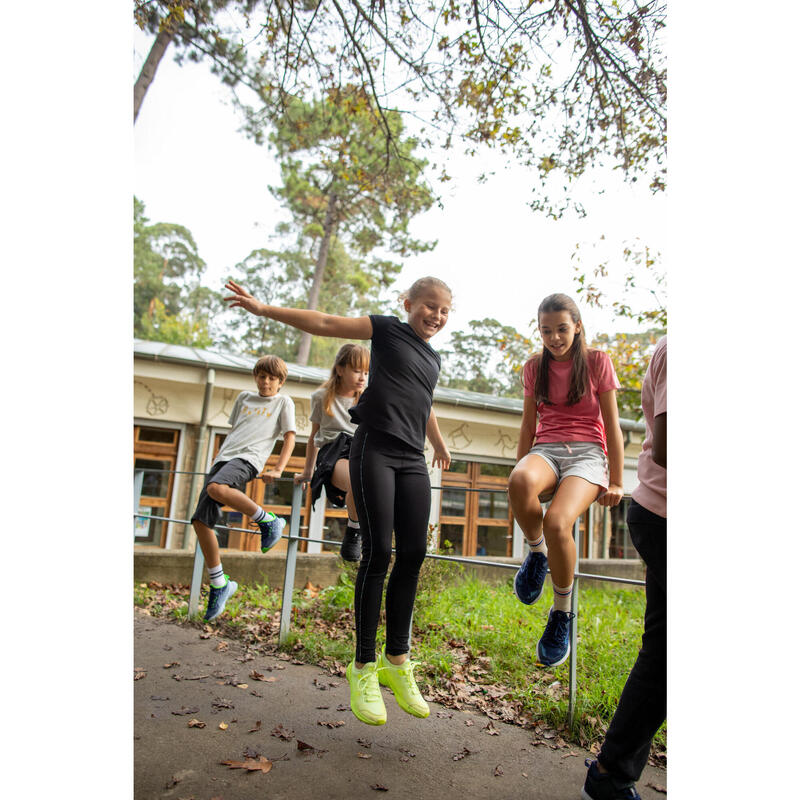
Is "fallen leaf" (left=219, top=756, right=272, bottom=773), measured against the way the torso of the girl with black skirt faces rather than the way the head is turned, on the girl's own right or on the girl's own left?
on the girl's own right

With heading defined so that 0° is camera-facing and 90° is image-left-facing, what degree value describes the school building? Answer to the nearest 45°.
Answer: approximately 315°

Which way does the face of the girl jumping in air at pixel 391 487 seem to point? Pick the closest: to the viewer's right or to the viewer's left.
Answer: to the viewer's right

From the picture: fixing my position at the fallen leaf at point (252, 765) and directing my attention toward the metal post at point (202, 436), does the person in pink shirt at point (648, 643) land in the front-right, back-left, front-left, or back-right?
back-right

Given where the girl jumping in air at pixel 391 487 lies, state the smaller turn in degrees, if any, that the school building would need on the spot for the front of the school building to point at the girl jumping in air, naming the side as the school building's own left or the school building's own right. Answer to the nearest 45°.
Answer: approximately 45° to the school building's own right
